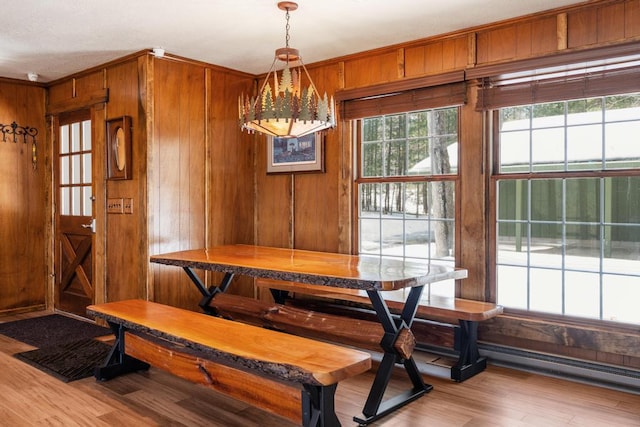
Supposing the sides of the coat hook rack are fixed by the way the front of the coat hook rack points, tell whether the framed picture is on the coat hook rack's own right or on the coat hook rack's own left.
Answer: on the coat hook rack's own left

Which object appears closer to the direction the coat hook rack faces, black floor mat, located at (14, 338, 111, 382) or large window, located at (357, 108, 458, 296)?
the black floor mat

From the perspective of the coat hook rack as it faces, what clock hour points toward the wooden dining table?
The wooden dining table is roughly at 11 o'clock from the coat hook rack.

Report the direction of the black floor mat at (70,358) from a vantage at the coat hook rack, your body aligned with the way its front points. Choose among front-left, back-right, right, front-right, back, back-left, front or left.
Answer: front

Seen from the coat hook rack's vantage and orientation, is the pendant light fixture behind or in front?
in front

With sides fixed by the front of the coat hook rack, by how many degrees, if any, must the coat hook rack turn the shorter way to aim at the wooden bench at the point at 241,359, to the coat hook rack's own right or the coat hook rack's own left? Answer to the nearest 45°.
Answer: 0° — it already faces it

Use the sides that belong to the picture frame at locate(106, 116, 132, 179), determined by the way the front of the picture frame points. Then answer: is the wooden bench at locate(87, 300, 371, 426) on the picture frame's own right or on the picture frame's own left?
on the picture frame's own left

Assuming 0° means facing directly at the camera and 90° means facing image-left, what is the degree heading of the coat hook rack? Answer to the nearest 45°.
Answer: approximately 0°

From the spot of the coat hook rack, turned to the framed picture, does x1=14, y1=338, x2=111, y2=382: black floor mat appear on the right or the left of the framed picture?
right

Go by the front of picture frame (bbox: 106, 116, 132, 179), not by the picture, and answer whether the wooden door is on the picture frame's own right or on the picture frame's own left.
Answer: on the picture frame's own right

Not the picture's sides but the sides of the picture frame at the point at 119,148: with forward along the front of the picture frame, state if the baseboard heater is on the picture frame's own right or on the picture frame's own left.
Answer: on the picture frame's own left
